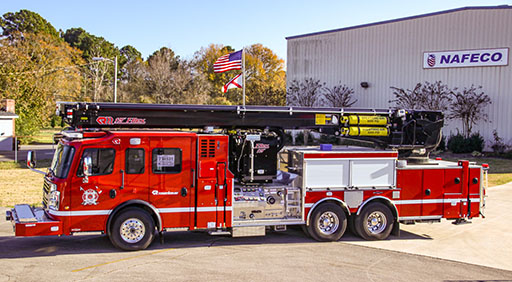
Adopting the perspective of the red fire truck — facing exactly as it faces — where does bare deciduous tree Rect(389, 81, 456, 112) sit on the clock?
The bare deciduous tree is roughly at 4 o'clock from the red fire truck.

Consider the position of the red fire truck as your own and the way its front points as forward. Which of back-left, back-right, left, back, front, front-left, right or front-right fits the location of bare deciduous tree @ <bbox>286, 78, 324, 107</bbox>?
right

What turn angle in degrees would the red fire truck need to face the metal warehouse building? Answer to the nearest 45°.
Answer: approximately 135° to its right

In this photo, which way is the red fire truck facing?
to the viewer's left

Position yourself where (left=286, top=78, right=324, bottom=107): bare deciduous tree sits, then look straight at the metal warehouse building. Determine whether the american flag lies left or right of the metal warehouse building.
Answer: left

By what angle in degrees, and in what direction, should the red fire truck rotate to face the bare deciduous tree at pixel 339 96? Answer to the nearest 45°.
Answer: approximately 90° to its right

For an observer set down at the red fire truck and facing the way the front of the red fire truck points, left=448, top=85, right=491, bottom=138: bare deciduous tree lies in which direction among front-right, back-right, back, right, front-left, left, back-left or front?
back-right

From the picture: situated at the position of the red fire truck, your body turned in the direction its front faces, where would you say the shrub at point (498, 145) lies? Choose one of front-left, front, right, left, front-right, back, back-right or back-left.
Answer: back-right
